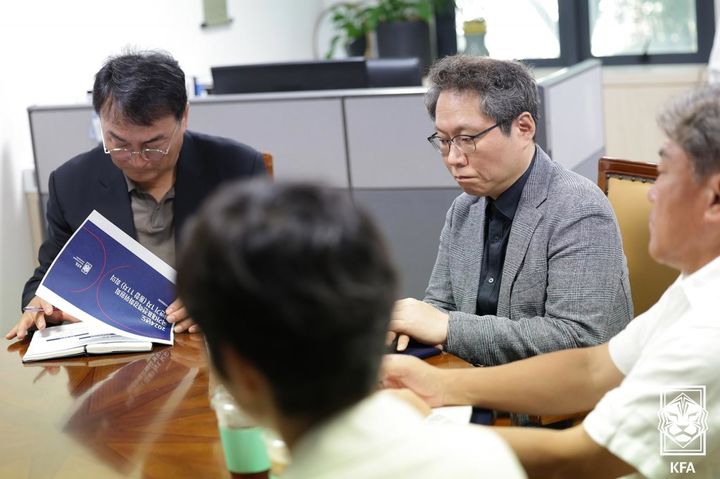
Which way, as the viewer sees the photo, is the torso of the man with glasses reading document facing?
toward the camera

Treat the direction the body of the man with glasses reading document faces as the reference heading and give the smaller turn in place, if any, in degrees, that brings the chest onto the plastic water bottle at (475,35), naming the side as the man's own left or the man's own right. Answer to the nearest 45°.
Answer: approximately 135° to the man's own left

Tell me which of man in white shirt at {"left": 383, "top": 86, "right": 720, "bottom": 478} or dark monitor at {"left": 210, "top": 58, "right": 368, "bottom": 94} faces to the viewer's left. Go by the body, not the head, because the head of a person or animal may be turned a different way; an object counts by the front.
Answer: the man in white shirt

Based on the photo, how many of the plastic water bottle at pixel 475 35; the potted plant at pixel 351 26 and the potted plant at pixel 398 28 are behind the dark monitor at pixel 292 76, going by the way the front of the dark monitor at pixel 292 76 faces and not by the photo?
0

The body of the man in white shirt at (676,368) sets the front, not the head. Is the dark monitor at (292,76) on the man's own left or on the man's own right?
on the man's own right

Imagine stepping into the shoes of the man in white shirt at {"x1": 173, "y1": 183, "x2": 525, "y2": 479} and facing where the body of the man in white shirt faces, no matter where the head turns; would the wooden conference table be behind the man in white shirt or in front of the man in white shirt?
in front

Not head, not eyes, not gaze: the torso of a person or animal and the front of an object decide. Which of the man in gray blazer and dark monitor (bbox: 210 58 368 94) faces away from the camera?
the dark monitor

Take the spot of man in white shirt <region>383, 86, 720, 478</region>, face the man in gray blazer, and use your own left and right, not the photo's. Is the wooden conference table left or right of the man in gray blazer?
left

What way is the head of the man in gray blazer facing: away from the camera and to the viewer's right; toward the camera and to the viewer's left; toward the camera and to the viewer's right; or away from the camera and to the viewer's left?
toward the camera and to the viewer's left

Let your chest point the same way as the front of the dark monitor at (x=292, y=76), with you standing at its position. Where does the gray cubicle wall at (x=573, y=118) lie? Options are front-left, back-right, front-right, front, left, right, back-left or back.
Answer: right

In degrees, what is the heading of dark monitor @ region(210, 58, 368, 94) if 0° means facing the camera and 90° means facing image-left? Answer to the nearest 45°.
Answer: approximately 180°

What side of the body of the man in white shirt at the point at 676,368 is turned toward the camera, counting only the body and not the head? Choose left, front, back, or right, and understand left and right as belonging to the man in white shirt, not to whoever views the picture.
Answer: left

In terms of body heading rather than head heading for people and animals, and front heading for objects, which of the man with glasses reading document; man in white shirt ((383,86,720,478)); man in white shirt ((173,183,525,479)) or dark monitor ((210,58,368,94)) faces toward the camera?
the man with glasses reading document

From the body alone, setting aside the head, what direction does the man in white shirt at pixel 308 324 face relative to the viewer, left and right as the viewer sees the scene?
facing away from the viewer and to the left of the viewer

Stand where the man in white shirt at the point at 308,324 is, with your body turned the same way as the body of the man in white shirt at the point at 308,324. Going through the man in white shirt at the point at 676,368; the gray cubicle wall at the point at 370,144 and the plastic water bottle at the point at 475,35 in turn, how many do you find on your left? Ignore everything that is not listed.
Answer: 0

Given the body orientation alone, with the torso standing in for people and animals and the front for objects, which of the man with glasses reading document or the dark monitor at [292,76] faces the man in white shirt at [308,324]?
the man with glasses reading document

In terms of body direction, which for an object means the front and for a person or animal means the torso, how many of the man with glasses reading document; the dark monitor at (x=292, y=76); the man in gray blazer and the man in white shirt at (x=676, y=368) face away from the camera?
1

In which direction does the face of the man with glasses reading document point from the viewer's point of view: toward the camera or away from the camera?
toward the camera

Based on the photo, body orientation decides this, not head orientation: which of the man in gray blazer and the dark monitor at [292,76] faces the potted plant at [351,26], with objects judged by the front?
the dark monitor

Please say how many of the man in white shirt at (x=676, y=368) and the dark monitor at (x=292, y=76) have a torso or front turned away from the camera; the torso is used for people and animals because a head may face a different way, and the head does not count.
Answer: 1
